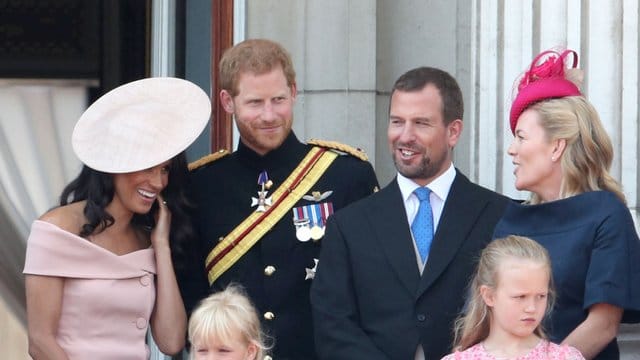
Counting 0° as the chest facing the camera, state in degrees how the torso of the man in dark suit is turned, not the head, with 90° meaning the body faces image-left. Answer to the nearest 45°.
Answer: approximately 0°

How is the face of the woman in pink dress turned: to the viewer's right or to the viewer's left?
to the viewer's right

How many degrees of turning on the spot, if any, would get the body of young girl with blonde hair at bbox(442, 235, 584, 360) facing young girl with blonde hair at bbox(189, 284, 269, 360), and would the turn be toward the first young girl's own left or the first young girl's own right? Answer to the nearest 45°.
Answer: approximately 135° to the first young girl's own right

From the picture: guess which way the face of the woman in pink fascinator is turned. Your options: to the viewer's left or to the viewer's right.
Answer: to the viewer's left

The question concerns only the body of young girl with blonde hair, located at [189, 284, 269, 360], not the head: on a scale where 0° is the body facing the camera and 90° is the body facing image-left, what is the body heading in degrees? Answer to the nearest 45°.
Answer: approximately 45°

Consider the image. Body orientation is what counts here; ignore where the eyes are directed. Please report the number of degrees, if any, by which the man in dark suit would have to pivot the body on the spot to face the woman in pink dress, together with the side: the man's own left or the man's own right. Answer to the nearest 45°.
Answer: approximately 90° to the man's own right

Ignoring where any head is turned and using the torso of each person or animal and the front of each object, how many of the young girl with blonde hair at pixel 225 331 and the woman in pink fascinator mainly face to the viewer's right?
0
